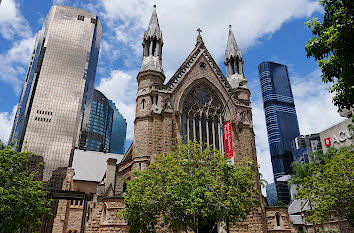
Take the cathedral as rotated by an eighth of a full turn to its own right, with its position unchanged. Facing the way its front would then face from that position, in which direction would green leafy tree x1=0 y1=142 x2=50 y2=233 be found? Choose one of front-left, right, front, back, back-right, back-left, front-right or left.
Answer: front

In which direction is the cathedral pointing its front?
toward the camera

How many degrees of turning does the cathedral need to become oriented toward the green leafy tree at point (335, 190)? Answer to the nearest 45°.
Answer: approximately 90° to its left

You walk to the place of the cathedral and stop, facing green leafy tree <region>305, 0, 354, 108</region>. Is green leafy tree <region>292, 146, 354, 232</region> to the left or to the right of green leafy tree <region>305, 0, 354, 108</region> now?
left

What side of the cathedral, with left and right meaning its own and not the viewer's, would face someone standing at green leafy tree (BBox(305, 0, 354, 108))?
front
